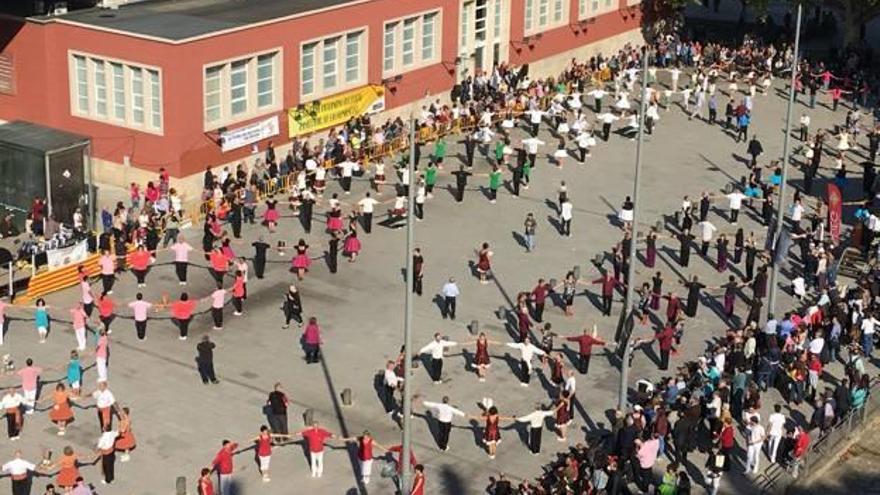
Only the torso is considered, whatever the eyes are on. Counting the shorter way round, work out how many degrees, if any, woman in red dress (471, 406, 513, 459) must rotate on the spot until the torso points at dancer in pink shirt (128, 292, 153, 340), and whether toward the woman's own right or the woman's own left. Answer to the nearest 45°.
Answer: approximately 45° to the woman's own left

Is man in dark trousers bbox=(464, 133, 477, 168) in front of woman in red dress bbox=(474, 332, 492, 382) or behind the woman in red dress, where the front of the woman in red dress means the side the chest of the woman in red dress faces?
behind
